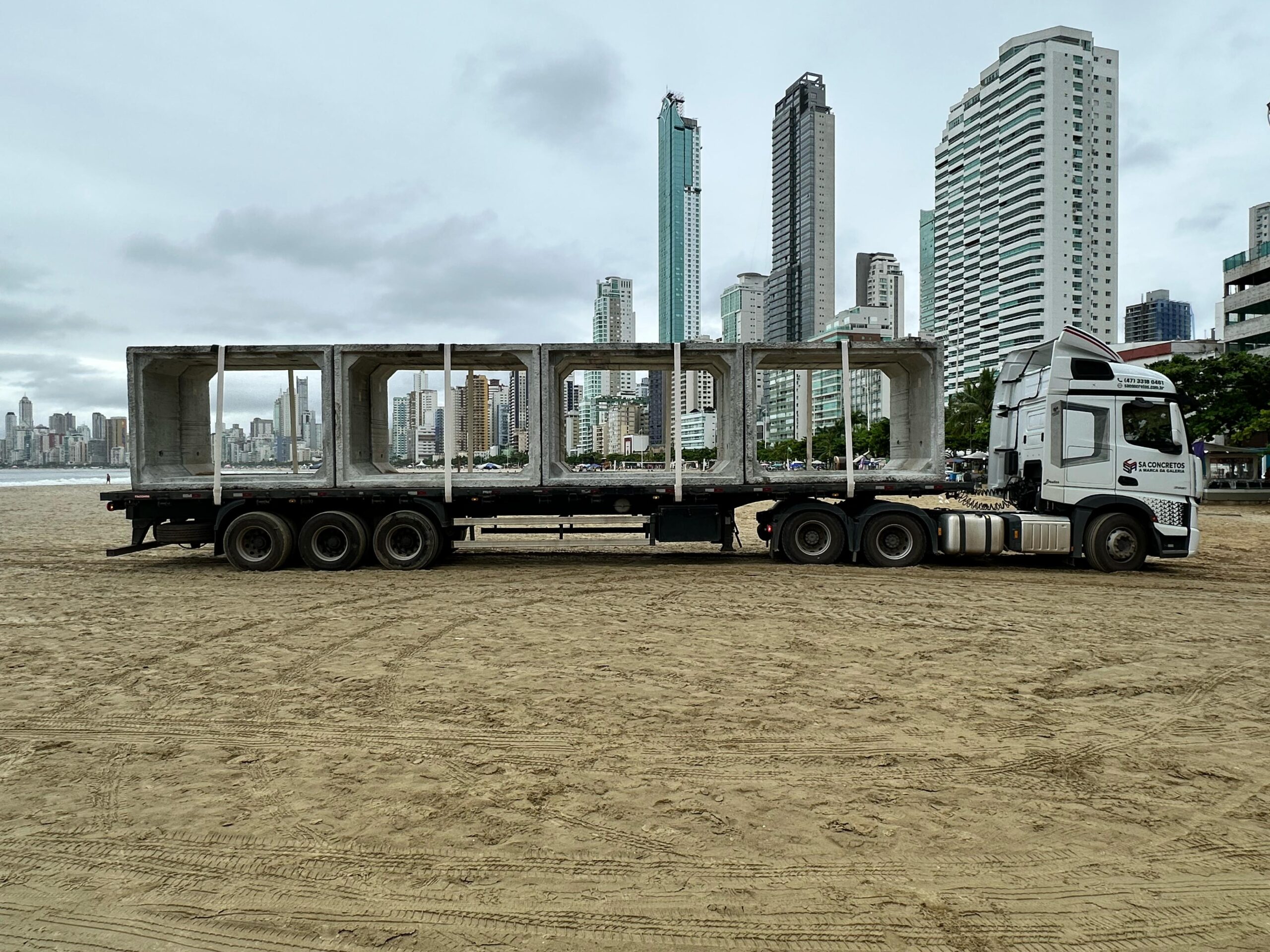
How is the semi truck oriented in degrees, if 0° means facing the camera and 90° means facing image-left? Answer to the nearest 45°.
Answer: approximately 270°
